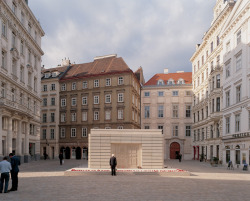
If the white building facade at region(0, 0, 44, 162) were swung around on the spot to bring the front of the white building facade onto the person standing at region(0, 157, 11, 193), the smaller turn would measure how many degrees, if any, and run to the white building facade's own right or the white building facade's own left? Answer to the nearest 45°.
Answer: approximately 45° to the white building facade's own right

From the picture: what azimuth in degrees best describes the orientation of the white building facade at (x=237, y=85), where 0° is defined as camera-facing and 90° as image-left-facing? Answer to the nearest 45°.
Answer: approximately 45°

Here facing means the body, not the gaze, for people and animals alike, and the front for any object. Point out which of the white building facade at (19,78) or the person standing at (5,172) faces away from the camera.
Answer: the person standing

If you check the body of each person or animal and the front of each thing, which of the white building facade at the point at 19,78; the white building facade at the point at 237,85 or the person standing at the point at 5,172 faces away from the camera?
the person standing

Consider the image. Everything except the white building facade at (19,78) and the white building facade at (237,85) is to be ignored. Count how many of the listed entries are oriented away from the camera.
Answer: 0

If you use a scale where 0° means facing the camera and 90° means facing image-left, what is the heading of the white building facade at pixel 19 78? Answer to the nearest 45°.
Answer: approximately 315°

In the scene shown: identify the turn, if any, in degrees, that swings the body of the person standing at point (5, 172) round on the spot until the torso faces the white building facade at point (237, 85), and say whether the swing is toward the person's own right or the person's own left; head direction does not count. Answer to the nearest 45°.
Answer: approximately 45° to the person's own right

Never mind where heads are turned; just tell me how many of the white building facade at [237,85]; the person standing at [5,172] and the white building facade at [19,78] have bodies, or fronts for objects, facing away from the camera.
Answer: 1

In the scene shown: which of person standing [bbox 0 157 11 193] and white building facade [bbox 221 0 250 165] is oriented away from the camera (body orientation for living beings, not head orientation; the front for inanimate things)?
the person standing

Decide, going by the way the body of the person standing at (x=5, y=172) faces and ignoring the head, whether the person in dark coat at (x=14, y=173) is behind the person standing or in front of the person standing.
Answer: in front

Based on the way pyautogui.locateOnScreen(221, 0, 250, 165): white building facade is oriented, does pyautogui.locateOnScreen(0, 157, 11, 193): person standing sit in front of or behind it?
in front

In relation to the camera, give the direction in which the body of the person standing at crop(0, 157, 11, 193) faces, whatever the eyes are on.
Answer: away from the camera

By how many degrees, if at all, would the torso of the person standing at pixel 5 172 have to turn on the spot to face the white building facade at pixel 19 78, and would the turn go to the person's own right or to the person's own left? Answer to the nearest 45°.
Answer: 0° — they already face it
